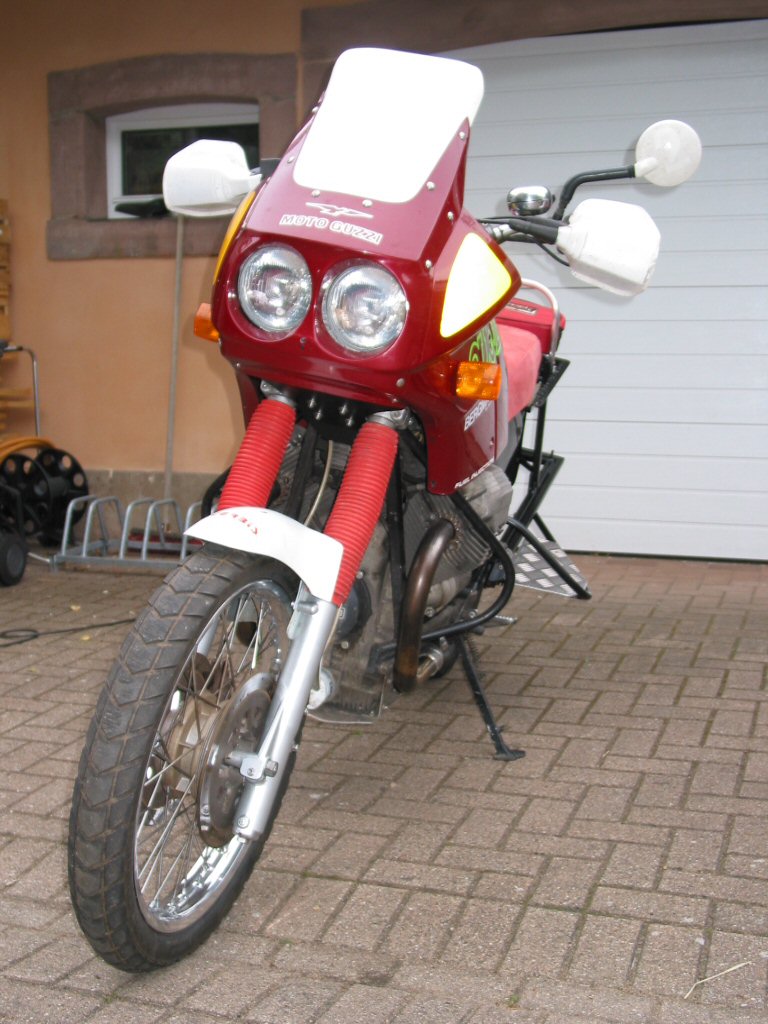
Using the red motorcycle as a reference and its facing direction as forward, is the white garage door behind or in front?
behind

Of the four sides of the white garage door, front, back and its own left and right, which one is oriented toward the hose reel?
right

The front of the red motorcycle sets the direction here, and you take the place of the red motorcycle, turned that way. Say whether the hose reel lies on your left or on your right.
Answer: on your right

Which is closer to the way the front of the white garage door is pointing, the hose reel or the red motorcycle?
the red motorcycle

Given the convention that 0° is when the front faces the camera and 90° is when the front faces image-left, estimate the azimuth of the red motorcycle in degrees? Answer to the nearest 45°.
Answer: approximately 45°

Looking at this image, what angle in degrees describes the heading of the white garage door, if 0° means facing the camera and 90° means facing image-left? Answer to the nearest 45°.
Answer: approximately 0°

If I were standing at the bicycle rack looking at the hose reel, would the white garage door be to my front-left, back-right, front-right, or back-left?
back-right

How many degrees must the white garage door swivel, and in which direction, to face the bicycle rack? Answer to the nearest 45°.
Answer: approximately 90° to its right
